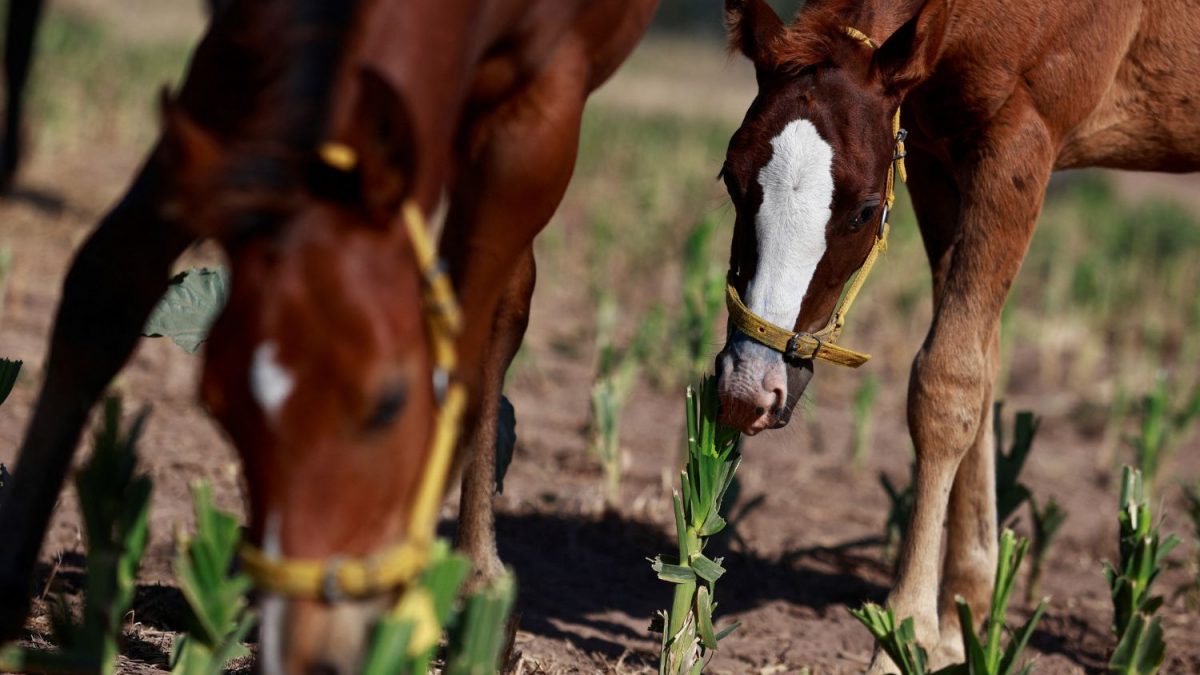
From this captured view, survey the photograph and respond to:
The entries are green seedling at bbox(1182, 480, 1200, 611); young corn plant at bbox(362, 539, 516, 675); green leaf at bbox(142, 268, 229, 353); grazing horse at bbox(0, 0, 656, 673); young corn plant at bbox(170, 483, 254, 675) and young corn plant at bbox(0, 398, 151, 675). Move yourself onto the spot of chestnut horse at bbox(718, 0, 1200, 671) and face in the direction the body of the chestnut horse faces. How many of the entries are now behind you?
1

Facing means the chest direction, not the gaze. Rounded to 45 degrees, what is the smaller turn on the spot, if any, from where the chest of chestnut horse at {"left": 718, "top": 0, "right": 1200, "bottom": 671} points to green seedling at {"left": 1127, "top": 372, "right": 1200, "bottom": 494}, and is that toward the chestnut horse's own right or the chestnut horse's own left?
approximately 180°

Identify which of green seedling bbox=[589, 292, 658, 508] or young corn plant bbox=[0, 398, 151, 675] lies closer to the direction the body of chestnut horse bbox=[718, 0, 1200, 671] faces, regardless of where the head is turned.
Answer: the young corn plant

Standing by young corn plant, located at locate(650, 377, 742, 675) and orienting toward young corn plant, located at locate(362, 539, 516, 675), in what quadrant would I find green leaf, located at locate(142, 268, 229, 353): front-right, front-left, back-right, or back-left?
front-right

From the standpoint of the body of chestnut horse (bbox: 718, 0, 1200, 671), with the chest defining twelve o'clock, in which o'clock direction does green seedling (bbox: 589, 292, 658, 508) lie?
The green seedling is roughly at 3 o'clock from the chestnut horse.

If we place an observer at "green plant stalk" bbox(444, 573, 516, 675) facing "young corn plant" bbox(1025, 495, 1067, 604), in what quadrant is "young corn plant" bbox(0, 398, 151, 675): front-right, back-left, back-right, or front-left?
back-left

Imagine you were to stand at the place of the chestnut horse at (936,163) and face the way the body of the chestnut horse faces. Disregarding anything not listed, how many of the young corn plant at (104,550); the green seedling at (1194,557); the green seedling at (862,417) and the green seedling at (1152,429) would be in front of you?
1

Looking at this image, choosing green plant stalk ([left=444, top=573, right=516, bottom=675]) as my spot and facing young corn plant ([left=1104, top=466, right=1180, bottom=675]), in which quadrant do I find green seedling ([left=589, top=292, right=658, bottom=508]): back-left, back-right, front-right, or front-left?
front-left

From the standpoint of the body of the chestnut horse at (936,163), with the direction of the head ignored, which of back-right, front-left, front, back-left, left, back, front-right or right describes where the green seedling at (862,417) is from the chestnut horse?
back-right

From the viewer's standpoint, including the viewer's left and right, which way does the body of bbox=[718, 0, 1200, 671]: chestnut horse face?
facing the viewer and to the left of the viewer

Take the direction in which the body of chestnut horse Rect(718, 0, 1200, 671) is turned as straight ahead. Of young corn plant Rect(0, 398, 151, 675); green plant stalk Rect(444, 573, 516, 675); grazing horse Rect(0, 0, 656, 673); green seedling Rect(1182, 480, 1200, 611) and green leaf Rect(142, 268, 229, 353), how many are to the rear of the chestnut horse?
1

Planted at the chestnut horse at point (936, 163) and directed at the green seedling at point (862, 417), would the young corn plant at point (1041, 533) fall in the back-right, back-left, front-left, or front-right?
front-right

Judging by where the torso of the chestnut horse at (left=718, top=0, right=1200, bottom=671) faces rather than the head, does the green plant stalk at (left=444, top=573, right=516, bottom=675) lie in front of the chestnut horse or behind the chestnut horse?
in front
